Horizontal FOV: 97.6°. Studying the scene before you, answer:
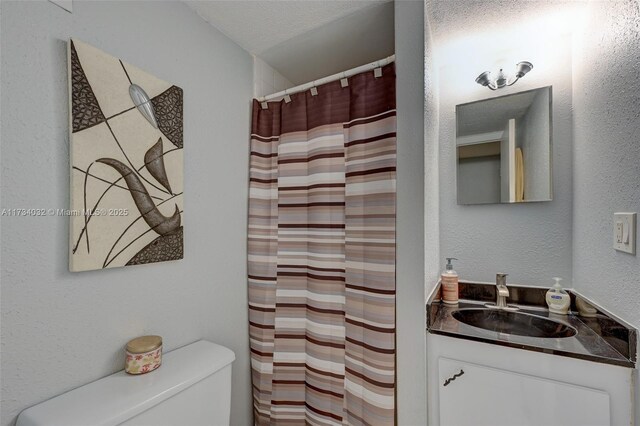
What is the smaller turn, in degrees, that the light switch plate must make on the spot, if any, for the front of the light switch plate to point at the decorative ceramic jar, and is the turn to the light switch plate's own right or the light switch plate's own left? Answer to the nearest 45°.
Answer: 0° — it already faces it

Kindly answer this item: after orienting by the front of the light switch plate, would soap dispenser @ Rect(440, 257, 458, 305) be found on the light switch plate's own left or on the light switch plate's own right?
on the light switch plate's own right

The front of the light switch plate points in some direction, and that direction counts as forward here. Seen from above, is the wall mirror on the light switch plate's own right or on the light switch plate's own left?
on the light switch plate's own right

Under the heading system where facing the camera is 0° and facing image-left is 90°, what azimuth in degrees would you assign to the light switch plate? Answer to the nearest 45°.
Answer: approximately 45°

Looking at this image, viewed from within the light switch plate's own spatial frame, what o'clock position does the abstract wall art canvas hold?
The abstract wall art canvas is roughly at 12 o'clock from the light switch plate.

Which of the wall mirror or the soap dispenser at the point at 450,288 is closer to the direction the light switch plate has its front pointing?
the soap dispenser
